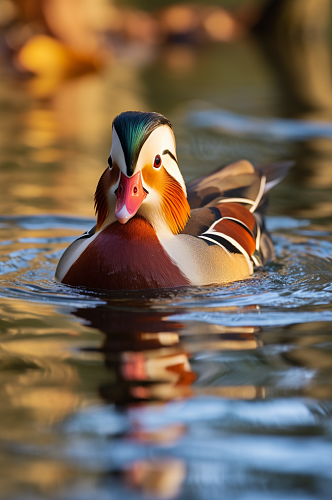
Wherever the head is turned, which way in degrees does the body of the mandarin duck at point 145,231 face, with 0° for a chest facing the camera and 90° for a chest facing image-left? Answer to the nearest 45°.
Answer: approximately 45°
